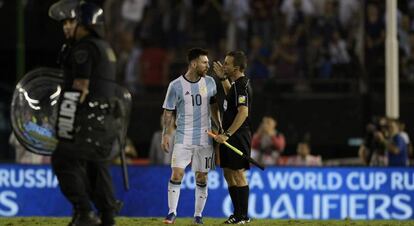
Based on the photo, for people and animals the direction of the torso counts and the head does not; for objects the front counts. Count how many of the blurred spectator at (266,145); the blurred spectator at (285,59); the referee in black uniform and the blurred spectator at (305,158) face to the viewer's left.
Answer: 1

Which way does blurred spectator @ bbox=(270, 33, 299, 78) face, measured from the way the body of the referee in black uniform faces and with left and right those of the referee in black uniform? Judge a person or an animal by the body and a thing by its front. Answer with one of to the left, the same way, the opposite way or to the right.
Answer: to the left

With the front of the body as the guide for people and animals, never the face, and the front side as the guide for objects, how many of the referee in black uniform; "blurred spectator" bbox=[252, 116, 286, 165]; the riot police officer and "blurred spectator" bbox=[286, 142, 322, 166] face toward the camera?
2

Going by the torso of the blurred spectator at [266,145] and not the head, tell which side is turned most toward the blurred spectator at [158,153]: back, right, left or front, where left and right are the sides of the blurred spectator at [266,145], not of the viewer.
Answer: right

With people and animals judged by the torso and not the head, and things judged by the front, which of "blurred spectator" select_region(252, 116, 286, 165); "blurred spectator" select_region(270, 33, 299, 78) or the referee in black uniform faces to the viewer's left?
the referee in black uniform

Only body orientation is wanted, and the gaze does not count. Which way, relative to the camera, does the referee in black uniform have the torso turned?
to the viewer's left

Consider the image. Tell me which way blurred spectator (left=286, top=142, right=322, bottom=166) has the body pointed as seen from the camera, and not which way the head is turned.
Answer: toward the camera

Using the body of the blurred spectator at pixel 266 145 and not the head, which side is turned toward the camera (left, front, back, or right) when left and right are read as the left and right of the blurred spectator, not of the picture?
front

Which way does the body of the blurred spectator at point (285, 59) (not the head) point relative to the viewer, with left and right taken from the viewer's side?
facing the viewer

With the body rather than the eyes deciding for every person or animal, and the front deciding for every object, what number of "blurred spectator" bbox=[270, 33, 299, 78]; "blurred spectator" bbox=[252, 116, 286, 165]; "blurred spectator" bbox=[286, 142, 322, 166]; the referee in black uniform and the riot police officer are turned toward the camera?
3
